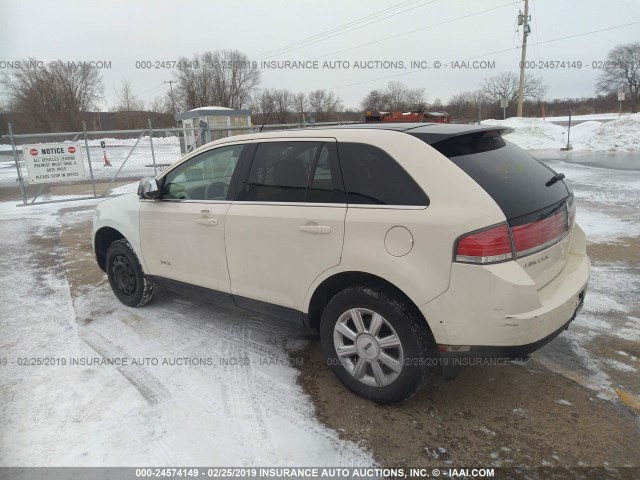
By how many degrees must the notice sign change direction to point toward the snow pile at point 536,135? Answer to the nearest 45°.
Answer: approximately 90° to its left

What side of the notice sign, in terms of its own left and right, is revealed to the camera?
front

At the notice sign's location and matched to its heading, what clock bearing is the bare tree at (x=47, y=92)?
The bare tree is roughly at 6 o'clock from the notice sign.

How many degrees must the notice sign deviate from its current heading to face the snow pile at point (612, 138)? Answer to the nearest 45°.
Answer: approximately 90° to its left

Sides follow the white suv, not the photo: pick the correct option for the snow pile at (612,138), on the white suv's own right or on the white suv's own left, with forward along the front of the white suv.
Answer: on the white suv's own right

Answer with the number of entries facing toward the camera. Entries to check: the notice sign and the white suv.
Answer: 1

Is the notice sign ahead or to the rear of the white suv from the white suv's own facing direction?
ahead

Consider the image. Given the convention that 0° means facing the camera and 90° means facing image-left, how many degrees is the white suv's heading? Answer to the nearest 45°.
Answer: approximately 135°

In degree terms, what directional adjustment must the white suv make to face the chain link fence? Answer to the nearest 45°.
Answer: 0° — it already faces it
